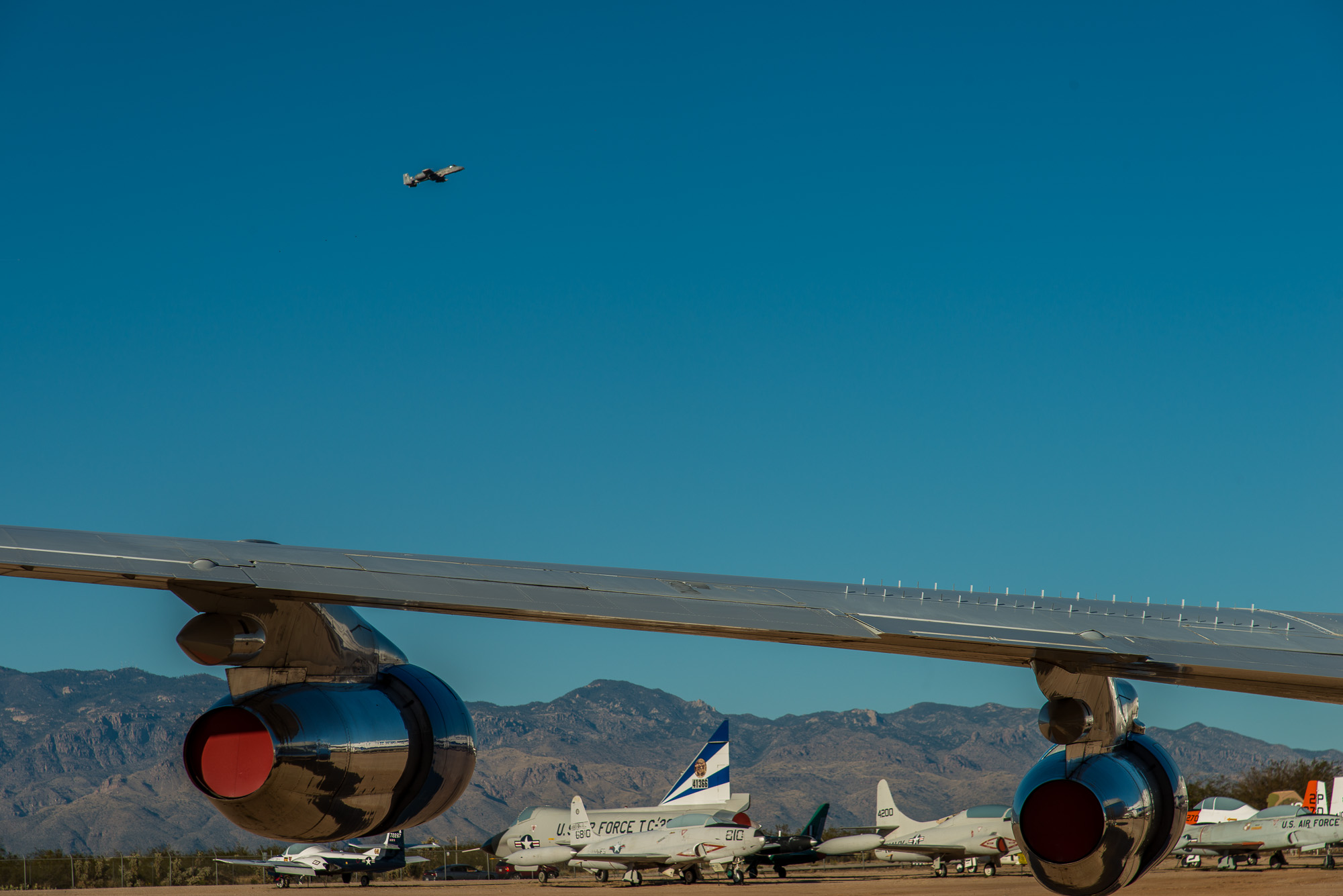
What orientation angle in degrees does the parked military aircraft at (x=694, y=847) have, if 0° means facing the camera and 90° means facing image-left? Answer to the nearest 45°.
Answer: approximately 315°
